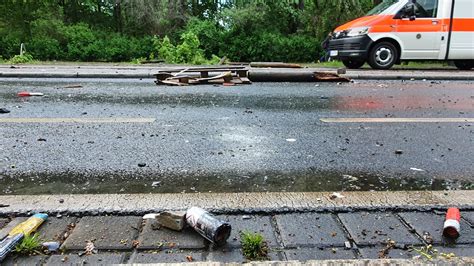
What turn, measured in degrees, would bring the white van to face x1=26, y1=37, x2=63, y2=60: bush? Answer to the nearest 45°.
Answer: approximately 45° to its right

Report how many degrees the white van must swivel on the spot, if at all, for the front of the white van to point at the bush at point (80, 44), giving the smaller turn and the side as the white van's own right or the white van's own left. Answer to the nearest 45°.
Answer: approximately 45° to the white van's own right

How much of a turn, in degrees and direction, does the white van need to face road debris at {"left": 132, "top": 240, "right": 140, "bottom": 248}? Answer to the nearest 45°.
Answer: approximately 45° to its left

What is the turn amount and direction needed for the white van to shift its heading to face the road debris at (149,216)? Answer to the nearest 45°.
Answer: approximately 45° to its left

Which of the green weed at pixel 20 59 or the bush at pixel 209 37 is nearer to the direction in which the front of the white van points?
the green weed

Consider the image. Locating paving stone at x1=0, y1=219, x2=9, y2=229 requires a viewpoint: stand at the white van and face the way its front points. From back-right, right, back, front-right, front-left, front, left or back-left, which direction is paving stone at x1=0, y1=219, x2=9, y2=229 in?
front-left

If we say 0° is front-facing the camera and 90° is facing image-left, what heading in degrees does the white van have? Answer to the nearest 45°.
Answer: approximately 45°

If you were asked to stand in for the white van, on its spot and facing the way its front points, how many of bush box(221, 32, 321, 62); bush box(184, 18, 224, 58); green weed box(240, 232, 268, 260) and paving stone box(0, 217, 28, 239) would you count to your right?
2

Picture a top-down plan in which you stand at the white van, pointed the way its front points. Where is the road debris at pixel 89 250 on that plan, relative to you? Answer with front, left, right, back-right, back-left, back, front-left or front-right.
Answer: front-left
